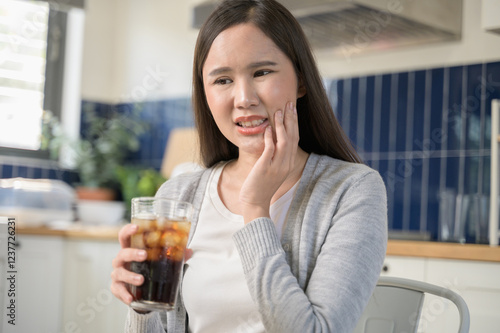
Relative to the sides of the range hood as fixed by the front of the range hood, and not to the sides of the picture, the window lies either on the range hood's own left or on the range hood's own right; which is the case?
on the range hood's own right

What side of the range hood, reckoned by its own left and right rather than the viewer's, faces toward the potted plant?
right

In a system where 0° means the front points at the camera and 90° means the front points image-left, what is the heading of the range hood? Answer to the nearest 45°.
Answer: approximately 45°

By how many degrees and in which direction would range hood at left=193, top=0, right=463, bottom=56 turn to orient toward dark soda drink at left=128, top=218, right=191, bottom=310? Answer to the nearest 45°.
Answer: approximately 45° to its left

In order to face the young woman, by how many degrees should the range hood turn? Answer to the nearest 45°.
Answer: approximately 45° to its left

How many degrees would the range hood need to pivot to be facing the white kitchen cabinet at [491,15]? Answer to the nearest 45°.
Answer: approximately 90° to its left

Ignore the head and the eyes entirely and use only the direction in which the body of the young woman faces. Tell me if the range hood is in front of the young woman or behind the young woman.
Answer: behind

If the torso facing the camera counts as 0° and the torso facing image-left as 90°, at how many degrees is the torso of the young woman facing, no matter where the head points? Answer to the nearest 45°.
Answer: approximately 45°

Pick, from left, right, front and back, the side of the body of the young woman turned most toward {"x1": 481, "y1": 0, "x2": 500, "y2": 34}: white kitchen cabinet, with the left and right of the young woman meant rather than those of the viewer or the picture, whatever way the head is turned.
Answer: back
